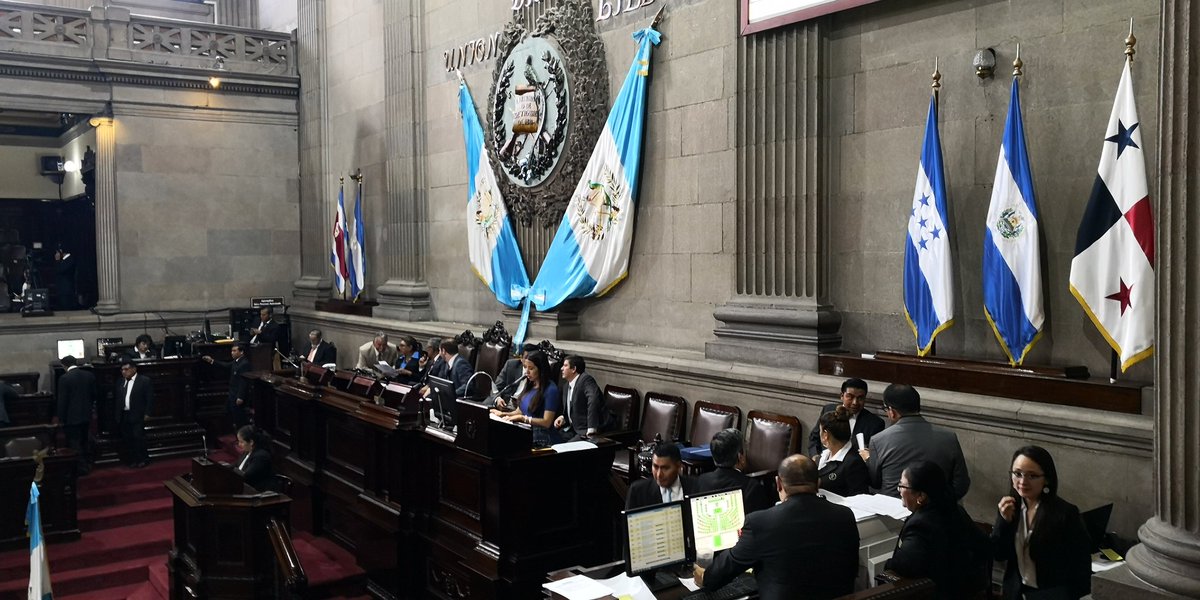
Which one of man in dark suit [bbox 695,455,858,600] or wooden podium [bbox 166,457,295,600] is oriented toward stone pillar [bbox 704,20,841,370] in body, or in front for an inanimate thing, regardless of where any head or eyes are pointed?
the man in dark suit

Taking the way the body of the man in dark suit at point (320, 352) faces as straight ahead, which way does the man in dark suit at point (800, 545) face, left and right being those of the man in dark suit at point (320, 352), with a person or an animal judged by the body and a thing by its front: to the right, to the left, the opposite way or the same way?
the opposite way

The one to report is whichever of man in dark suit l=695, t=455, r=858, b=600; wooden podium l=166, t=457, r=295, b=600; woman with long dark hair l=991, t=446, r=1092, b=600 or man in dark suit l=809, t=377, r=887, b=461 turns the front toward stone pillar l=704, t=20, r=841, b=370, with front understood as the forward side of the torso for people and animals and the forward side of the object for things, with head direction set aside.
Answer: man in dark suit l=695, t=455, r=858, b=600

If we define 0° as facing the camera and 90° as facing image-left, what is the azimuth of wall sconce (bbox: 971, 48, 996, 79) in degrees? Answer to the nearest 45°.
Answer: approximately 45°

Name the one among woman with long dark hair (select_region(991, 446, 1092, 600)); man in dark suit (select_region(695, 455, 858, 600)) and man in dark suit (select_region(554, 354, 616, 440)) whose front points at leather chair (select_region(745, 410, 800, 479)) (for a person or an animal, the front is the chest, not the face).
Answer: man in dark suit (select_region(695, 455, 858, 600))

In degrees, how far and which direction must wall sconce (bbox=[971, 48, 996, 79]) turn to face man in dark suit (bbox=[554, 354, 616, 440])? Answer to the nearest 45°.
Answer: approximately 45° to its right

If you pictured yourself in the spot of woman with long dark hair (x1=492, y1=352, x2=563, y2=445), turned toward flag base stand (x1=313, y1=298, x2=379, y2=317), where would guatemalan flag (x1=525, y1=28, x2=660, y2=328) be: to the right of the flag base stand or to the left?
right

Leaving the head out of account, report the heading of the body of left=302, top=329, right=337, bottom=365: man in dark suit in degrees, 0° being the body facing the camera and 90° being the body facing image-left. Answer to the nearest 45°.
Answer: approximately 45°
